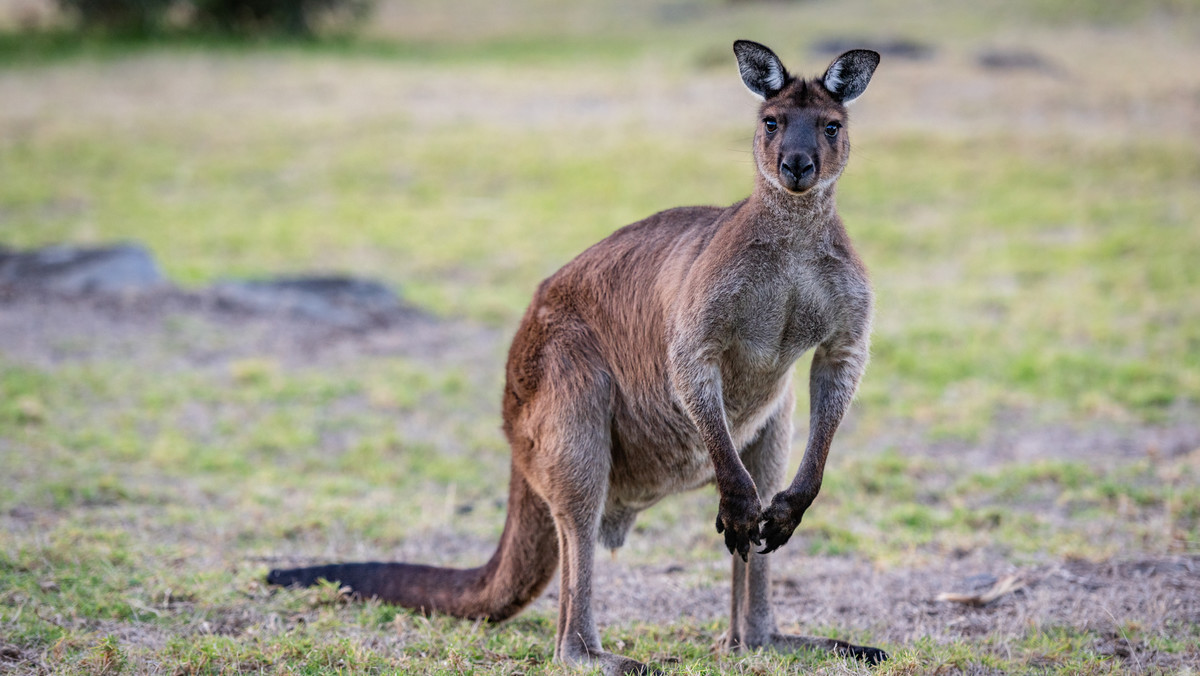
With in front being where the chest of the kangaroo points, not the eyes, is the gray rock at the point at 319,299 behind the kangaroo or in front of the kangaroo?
behind

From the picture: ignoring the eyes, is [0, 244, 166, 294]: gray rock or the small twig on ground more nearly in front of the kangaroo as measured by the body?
the small twig on ground

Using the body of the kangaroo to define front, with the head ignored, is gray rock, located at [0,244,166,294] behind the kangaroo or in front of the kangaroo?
behind

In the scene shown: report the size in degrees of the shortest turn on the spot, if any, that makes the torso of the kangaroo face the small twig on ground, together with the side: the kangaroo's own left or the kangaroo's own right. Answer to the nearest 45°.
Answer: approximately 90° to the kangaroo's own left

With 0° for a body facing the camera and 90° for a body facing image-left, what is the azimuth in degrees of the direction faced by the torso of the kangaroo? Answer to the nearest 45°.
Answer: approximately 315°

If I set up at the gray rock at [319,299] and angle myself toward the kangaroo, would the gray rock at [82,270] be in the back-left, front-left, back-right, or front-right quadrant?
back-right

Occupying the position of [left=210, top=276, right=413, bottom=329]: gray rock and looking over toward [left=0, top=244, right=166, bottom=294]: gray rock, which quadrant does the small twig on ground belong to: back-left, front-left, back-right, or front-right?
back-left

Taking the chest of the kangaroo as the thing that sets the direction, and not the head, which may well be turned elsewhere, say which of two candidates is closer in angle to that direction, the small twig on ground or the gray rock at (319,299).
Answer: the small twig on ground
